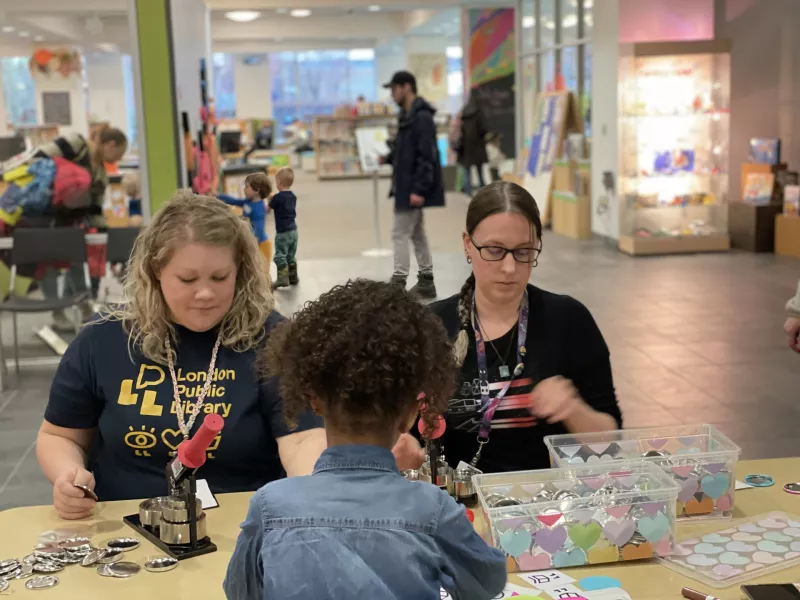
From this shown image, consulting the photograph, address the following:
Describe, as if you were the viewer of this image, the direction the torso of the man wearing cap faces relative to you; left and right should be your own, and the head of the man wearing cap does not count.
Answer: facing to the left of the viewer

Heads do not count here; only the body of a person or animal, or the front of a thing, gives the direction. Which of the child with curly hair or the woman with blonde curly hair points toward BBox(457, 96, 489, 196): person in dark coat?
the child with curly hair

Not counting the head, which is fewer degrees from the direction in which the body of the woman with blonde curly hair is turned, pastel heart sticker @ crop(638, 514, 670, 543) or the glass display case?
the pastel heart sticker

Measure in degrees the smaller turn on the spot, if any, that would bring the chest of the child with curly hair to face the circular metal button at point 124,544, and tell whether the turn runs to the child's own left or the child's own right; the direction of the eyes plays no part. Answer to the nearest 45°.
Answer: approximately 45° to the child's own left

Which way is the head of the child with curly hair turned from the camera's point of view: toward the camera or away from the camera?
away from the camera

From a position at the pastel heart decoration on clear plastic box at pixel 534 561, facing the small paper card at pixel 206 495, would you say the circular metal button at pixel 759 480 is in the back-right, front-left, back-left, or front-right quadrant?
back-right

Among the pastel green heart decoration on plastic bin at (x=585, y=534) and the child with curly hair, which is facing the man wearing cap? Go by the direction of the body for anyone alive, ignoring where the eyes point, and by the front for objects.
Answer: the child with curly hair
